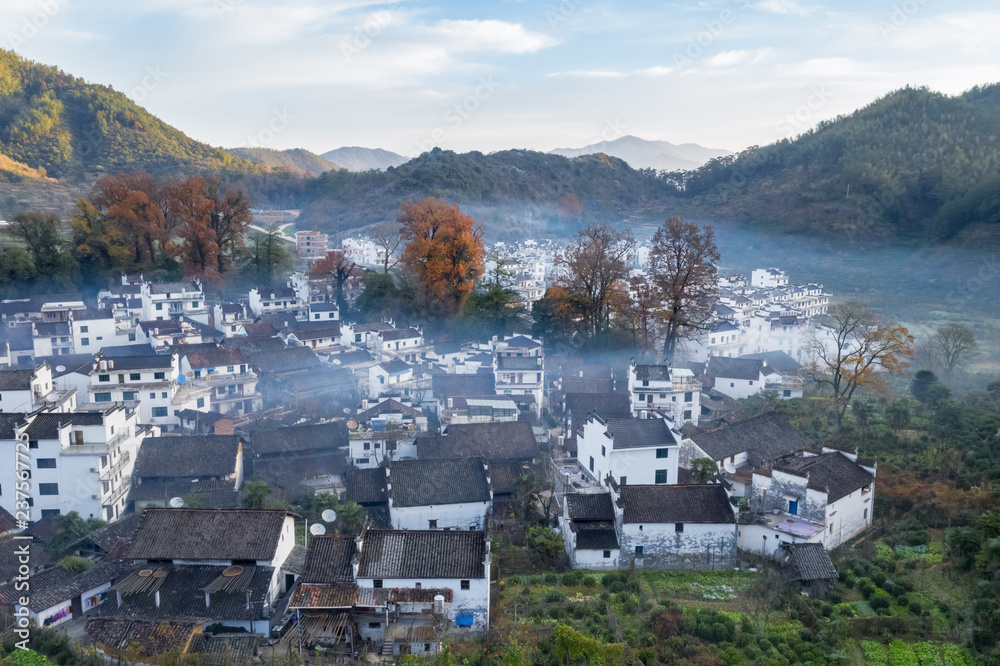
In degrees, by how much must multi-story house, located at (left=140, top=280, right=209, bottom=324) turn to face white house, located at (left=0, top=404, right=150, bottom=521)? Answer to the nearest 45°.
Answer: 0° — it already faces it

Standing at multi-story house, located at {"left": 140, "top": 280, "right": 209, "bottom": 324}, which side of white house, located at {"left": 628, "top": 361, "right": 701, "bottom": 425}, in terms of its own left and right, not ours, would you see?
right

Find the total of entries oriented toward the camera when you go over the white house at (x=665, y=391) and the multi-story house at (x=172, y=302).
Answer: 2

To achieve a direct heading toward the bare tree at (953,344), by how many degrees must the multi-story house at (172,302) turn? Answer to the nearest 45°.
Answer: approximately 45° to its left

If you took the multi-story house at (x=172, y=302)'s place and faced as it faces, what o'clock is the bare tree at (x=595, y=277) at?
The bare tree is roughly at 10 o'clock from the multi-story house.

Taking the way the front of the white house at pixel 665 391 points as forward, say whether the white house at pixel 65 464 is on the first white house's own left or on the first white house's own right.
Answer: on the first white house's own right

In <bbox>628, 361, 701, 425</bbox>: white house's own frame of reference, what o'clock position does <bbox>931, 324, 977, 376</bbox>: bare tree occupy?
The bare tree is roughly at 8 o'clock from the white house.

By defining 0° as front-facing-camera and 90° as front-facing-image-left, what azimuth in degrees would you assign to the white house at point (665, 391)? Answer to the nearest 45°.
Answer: approximately 0°

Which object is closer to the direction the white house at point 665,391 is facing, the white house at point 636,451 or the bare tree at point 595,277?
the white house

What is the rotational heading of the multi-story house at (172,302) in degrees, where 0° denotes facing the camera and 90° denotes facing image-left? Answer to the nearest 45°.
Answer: approximately 0°
